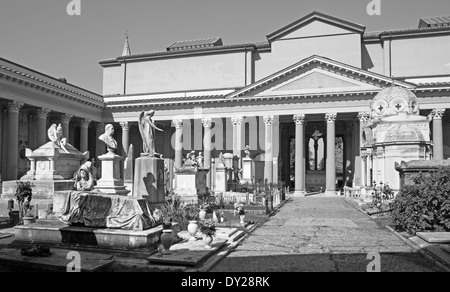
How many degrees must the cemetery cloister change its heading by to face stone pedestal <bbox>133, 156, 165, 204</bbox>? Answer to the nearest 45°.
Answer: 0° — it already faces it

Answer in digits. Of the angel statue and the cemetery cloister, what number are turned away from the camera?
0

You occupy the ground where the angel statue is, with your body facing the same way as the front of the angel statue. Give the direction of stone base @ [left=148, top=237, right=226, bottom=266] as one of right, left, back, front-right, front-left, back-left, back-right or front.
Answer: front-right

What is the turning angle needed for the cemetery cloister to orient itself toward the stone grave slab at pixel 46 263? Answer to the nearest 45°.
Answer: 0° — it already faces it

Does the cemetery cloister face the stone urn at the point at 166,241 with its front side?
yes

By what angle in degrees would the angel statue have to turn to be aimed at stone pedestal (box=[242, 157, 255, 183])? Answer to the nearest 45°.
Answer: approximately 90° to its left

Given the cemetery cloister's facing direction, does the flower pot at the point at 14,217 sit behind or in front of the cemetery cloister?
in front

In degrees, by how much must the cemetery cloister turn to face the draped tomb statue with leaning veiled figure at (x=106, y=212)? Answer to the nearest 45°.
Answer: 0° — it already faces it

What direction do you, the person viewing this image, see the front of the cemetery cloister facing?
facing the viewer

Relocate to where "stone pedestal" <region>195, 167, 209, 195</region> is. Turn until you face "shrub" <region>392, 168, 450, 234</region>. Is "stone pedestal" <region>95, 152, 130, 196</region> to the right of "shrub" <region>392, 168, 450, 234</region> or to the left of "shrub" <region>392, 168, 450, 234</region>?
right

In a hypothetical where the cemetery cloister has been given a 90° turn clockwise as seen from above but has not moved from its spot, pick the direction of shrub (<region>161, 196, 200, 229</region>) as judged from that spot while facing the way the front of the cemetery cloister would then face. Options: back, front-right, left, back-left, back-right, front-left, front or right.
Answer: left

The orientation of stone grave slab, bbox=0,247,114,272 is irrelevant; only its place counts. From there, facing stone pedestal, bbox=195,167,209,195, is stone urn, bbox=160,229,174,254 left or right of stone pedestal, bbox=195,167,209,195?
right

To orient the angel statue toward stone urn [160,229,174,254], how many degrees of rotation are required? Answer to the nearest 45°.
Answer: approximately 45° to its right

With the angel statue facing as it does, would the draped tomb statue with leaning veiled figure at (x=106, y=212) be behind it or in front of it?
in front

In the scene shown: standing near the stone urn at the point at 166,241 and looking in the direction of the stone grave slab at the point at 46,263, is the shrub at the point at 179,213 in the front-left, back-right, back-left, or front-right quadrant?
back-right
